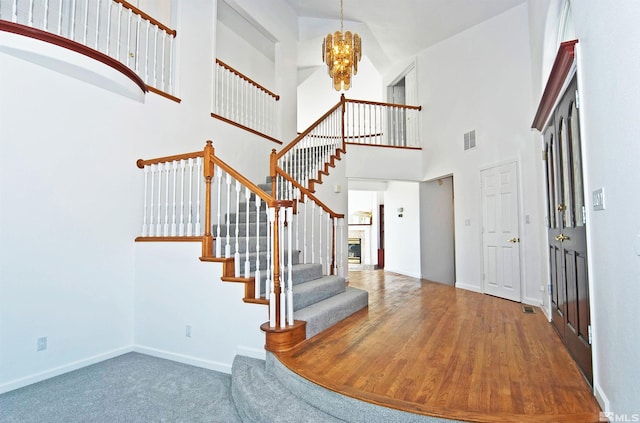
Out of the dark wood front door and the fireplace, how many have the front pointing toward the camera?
1

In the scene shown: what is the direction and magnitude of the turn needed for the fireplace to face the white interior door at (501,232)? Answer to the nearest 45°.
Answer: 0° — it already faces it

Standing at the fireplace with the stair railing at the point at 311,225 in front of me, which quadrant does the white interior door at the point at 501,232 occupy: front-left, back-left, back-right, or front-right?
front-left

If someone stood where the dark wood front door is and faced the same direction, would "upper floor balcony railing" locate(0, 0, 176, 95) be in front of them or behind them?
in front

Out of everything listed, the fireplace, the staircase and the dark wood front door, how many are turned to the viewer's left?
1

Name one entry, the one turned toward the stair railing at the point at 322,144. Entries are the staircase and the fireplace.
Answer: the fireplace

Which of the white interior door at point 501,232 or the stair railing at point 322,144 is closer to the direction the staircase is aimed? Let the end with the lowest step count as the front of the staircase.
the white interior door

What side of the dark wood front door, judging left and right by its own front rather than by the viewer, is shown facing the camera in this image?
left

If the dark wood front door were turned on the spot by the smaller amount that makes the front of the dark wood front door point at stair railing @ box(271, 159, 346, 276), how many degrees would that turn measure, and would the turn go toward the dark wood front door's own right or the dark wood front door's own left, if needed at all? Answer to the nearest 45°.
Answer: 0° — it already faces it

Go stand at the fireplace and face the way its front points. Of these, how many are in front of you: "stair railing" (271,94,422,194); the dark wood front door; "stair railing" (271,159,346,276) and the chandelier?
4

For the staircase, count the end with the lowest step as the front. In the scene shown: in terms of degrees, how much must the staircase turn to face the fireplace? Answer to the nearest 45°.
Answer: approximately 135° to its left

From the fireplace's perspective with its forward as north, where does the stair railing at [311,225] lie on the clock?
The stair railing is roughly at 12 o'clock from the fireplace.

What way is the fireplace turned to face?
toward the camera

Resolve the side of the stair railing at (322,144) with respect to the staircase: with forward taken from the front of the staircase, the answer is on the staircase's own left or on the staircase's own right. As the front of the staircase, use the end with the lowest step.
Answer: on the staircase's own left

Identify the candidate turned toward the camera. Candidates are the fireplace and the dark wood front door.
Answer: the fireplace
